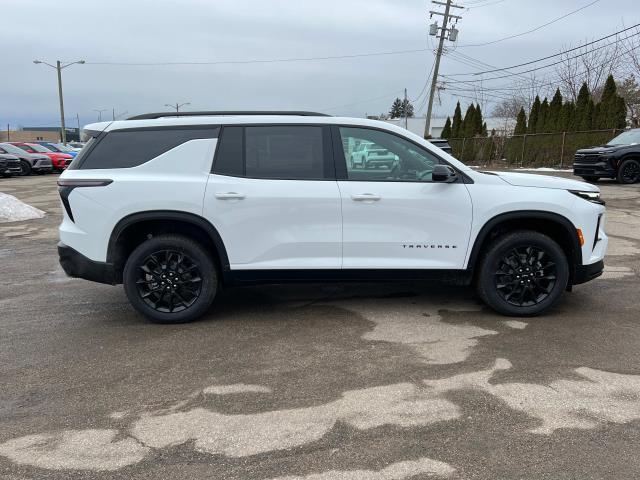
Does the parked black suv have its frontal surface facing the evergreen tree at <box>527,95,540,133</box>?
no

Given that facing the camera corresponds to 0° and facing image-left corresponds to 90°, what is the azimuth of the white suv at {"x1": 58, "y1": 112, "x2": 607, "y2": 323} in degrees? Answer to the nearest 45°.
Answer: approximately 270°

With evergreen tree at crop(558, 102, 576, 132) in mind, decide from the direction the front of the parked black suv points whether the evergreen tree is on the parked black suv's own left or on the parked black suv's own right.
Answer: on the parked black suv's own right

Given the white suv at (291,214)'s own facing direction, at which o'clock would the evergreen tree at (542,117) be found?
The evergreen tree is roughly at 10 o'clock from the white suv.

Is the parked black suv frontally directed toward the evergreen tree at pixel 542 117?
no

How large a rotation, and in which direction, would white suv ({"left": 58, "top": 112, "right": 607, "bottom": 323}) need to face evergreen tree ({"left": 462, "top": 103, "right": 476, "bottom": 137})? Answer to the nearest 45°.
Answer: approximately 90° to its left

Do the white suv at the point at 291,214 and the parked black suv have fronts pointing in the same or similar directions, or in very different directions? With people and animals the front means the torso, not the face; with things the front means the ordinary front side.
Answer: very different directions

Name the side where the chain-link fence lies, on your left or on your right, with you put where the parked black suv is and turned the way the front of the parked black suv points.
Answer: on your right

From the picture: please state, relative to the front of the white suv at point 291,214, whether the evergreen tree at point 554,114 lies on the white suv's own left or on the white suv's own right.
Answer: on the white suv's own left

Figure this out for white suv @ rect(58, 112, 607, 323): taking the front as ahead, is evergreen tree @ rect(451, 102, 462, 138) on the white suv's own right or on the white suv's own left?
on the white suv's own left

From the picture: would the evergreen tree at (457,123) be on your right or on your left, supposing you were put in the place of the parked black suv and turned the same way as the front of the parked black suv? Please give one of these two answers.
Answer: on your right

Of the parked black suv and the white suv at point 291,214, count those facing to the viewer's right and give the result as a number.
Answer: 1

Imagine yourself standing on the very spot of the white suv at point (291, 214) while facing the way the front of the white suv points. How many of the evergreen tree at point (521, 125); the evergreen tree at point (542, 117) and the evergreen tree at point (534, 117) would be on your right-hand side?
0

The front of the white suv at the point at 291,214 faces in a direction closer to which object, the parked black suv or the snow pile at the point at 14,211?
the parked black suv

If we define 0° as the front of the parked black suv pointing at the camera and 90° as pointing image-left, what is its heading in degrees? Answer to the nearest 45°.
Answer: approximately 45°

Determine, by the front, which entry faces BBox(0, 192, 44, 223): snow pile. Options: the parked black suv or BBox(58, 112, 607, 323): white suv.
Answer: the parked black suv

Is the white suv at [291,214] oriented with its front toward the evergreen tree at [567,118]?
no
